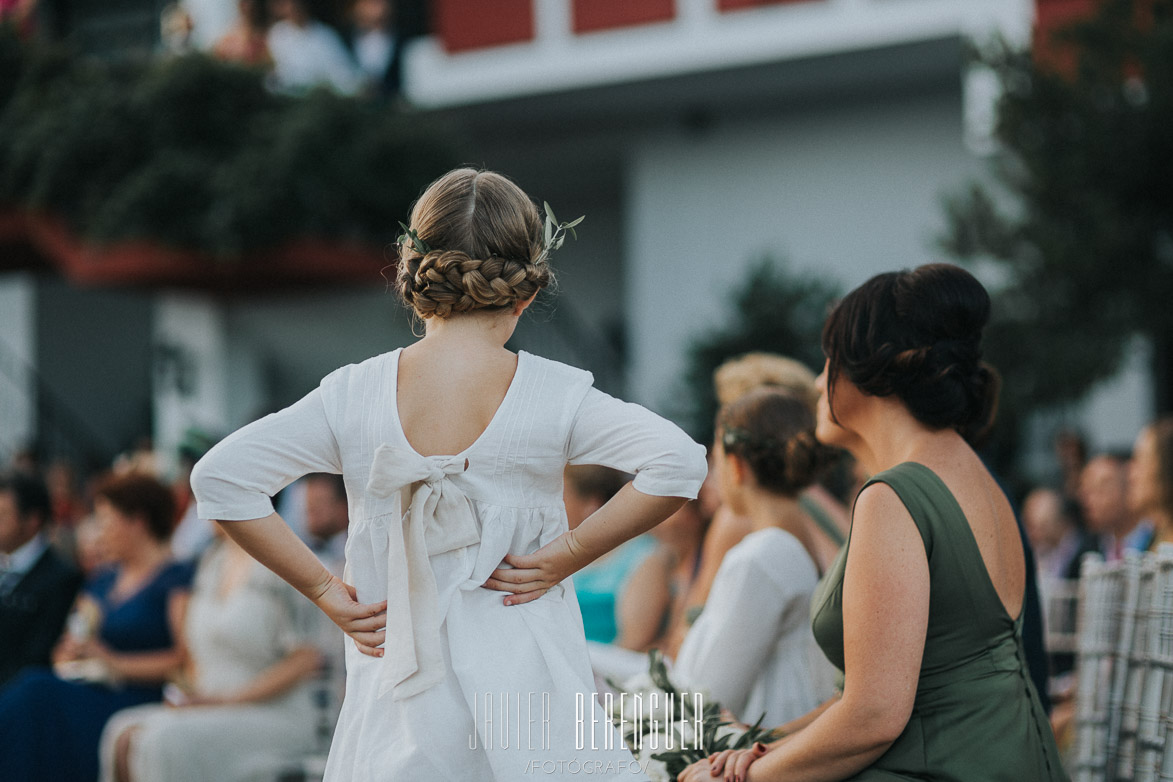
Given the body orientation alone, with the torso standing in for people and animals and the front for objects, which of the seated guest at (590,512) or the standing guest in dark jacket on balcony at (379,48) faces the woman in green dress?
the standing guest in dark jacket on balcony at (379,48)

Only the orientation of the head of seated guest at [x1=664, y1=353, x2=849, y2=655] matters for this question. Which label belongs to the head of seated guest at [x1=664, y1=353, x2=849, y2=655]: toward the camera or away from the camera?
away from the camera

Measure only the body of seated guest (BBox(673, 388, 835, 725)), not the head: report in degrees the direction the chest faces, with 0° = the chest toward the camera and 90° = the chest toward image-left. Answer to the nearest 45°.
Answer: approximately 135°

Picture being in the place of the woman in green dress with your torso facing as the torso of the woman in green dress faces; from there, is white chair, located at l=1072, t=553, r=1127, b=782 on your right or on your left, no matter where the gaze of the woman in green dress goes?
on your right

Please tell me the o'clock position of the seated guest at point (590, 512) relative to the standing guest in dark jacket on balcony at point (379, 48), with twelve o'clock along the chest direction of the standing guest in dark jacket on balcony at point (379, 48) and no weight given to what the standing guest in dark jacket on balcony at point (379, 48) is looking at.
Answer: the seated guest at point (590, 512) is roughly at 12 o'clock from the standing guest in dark jacket on balcony at point (379, 48).

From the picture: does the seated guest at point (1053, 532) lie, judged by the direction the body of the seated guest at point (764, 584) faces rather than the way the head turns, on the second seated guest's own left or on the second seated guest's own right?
on the second seated guest's own right

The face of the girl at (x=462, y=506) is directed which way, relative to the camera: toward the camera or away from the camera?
away from the camera

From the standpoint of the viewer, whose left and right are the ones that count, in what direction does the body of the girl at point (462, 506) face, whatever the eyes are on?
facing away from the viewer

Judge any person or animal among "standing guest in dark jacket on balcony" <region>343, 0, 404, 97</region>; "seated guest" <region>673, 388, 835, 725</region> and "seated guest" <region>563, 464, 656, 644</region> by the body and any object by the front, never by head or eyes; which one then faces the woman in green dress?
"standing guest in dark jacket on balcony" <region>343, 0, 404, 97</region>
